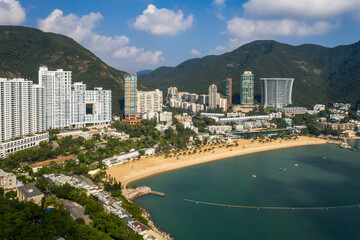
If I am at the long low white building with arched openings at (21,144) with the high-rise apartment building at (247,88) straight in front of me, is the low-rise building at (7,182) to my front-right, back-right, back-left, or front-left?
back-right

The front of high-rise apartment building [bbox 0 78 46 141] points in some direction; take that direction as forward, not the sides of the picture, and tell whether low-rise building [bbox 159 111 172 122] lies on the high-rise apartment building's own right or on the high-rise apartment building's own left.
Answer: on the high-rise apartment building's own left

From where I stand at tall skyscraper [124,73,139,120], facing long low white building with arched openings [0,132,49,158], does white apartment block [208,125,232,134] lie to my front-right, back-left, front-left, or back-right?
back-left

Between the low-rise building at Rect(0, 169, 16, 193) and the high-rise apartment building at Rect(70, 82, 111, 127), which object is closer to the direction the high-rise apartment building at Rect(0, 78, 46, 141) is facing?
the low-rise building

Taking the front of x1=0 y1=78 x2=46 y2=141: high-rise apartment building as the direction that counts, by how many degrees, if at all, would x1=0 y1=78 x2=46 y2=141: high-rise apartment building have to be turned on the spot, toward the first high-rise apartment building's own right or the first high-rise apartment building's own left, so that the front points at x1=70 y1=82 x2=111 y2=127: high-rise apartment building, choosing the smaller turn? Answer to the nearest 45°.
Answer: approximately 90° to the first high-rise apartment building's own left

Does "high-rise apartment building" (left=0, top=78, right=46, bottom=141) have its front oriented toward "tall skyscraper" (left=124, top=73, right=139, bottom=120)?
no

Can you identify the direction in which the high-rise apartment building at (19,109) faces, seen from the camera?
facing the viewer and to the right of the viewer

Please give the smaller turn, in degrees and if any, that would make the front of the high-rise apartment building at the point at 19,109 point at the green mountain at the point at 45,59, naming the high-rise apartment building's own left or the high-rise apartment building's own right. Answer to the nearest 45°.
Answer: approximately 135° to the high-rise apartment building's own left

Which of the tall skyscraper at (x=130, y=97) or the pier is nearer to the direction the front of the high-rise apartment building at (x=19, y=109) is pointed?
the pier

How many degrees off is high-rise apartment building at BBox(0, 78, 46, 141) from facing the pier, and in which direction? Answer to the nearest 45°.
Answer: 0° — it already faces it

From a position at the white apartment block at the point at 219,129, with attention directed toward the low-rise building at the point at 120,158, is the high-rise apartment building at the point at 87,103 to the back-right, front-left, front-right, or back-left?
front-right

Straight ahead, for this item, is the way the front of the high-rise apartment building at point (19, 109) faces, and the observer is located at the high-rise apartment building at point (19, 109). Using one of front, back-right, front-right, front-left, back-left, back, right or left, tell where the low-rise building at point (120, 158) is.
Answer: front

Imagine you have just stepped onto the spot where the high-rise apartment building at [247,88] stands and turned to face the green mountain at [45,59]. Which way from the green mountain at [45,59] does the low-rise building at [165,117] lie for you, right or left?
left

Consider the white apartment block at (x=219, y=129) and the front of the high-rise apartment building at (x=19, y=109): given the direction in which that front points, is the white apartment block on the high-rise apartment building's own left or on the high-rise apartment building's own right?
on the high-rise apartment building's own left

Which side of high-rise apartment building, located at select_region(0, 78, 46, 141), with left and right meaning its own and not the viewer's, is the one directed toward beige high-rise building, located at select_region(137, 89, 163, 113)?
left
